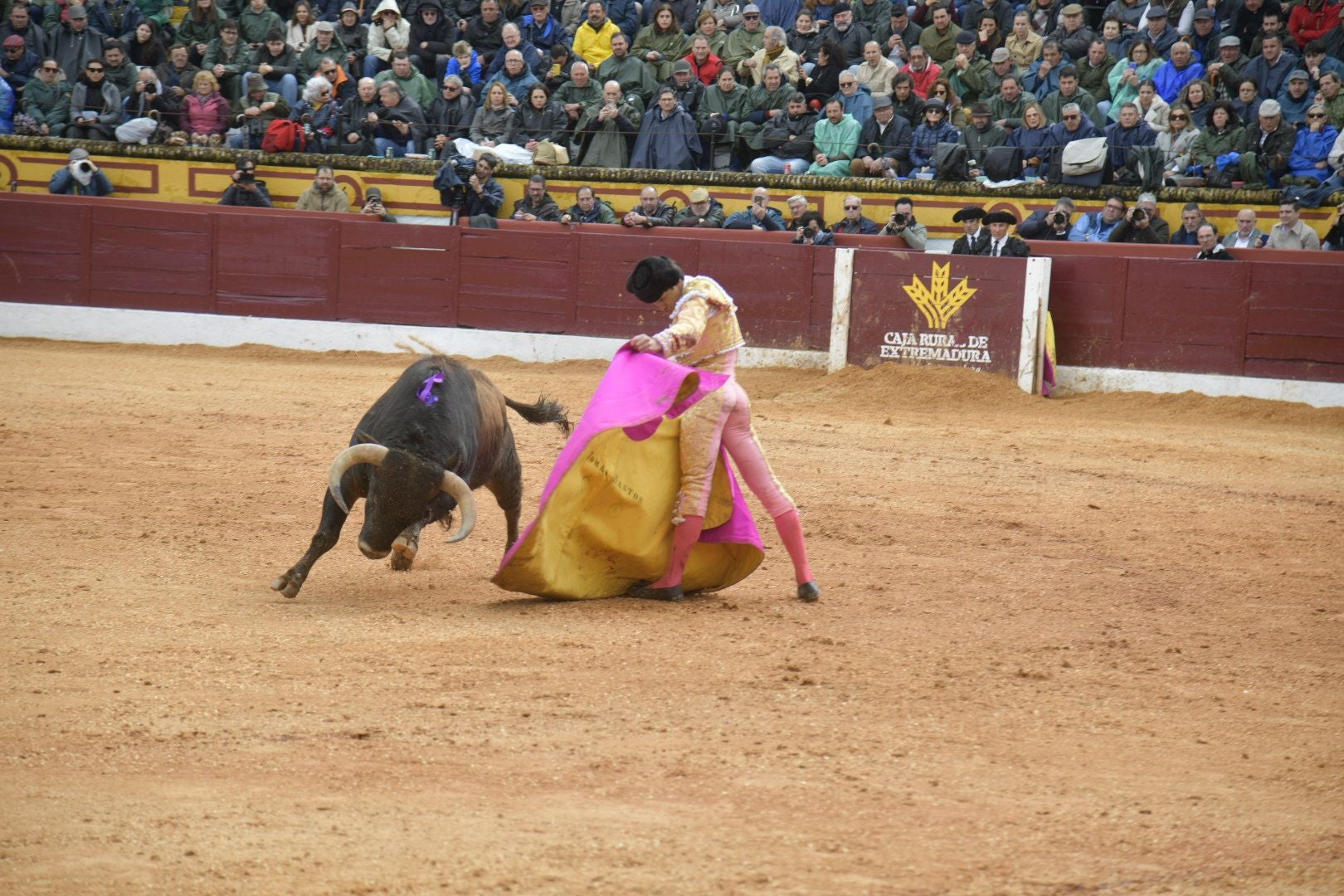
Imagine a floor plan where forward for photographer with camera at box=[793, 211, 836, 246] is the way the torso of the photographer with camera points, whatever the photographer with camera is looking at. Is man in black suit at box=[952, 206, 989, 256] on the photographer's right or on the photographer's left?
on the photographer's left

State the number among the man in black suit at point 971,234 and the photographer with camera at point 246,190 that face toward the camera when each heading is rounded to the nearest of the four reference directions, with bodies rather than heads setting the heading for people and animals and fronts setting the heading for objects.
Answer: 2

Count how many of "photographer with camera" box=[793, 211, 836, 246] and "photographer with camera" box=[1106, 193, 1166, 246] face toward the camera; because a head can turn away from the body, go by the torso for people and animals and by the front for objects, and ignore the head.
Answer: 2

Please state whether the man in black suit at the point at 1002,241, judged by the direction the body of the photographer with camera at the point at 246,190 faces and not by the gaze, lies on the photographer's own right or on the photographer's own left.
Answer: on the photographer's own left

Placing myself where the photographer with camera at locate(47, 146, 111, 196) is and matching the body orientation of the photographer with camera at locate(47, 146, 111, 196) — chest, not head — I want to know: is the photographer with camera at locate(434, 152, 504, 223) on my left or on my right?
on my left

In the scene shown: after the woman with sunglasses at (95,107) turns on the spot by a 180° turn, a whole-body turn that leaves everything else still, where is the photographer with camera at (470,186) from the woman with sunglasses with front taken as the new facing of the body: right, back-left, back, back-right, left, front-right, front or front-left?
back-right
